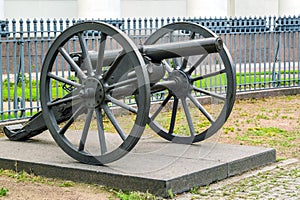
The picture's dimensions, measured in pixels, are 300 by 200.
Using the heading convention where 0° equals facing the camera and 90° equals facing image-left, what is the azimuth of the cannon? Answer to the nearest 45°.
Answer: approximately 315°
